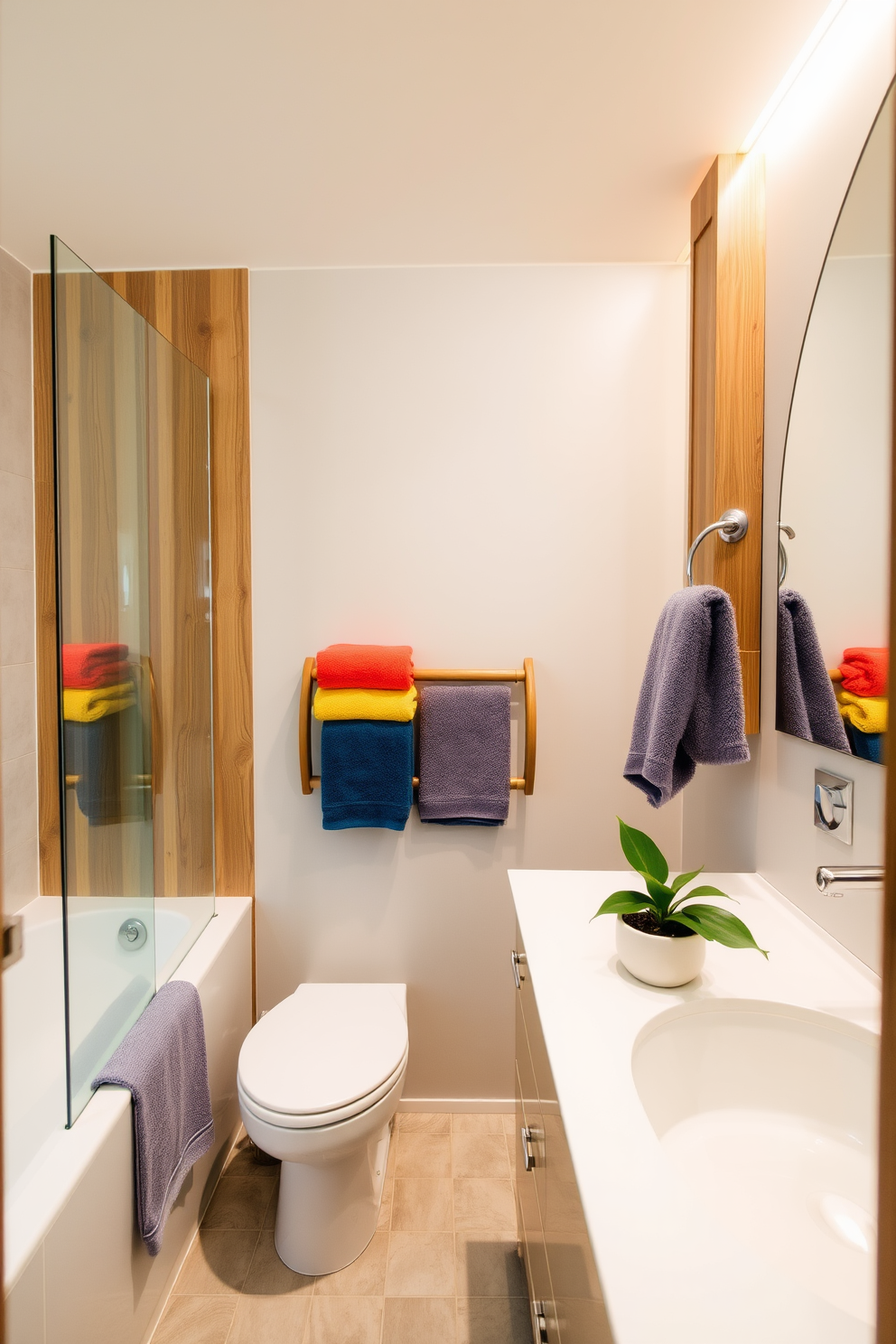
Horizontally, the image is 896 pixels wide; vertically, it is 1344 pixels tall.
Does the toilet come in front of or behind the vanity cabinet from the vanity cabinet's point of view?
in front

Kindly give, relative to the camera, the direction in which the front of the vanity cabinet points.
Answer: facing to the left of the viewer

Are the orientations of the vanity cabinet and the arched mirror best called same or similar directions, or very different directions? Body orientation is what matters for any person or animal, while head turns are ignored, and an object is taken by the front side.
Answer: same or similar directions

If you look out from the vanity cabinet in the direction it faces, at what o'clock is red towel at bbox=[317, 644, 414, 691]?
The red towel is roughly at 2 o'clock from the vanity cabinet.

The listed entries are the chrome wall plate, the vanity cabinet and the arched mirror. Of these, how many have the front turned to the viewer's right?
0

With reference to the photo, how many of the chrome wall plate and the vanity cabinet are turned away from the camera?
0

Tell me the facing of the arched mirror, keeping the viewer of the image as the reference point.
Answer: facing the viewer and to the left of the viewer

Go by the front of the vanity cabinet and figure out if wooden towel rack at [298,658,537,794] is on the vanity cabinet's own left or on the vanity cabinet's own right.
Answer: on the vanity cabinet's own right

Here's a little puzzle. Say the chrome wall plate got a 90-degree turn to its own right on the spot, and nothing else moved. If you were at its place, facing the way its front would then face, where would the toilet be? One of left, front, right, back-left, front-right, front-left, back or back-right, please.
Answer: front-left

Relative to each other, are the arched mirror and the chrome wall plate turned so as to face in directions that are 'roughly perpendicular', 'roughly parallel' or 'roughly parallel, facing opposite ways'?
roughly parallel
